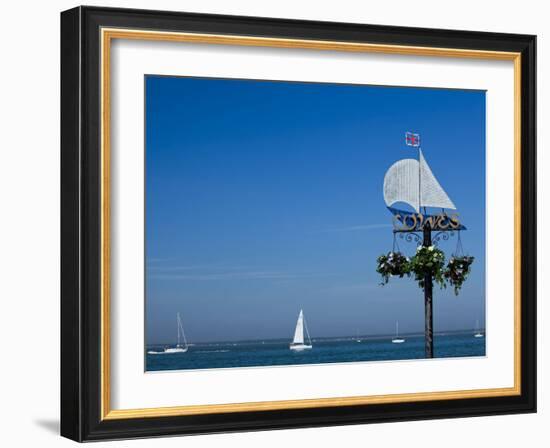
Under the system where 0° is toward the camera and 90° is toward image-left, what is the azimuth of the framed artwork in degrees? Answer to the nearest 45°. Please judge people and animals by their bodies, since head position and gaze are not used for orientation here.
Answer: approximately 315°
